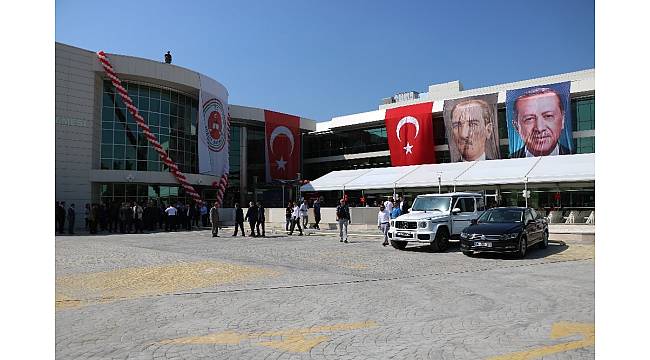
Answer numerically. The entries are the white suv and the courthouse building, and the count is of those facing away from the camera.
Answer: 0

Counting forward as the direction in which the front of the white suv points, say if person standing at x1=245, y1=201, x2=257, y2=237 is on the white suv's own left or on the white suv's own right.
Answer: on the white suv's own right

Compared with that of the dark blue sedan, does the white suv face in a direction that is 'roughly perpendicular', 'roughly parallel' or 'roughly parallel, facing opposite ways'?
roughly parallel

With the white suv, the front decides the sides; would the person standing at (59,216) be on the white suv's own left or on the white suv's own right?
on the white suv's own right

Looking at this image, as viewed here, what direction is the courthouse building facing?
toward the camera

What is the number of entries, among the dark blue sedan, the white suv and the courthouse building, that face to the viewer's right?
0

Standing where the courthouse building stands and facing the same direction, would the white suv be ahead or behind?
ahead

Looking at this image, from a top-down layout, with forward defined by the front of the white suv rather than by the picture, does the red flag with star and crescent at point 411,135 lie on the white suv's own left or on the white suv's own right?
on the white suv's own right

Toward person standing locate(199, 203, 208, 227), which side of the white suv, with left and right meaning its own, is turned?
right

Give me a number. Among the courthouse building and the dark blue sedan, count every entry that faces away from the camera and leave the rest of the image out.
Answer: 0
